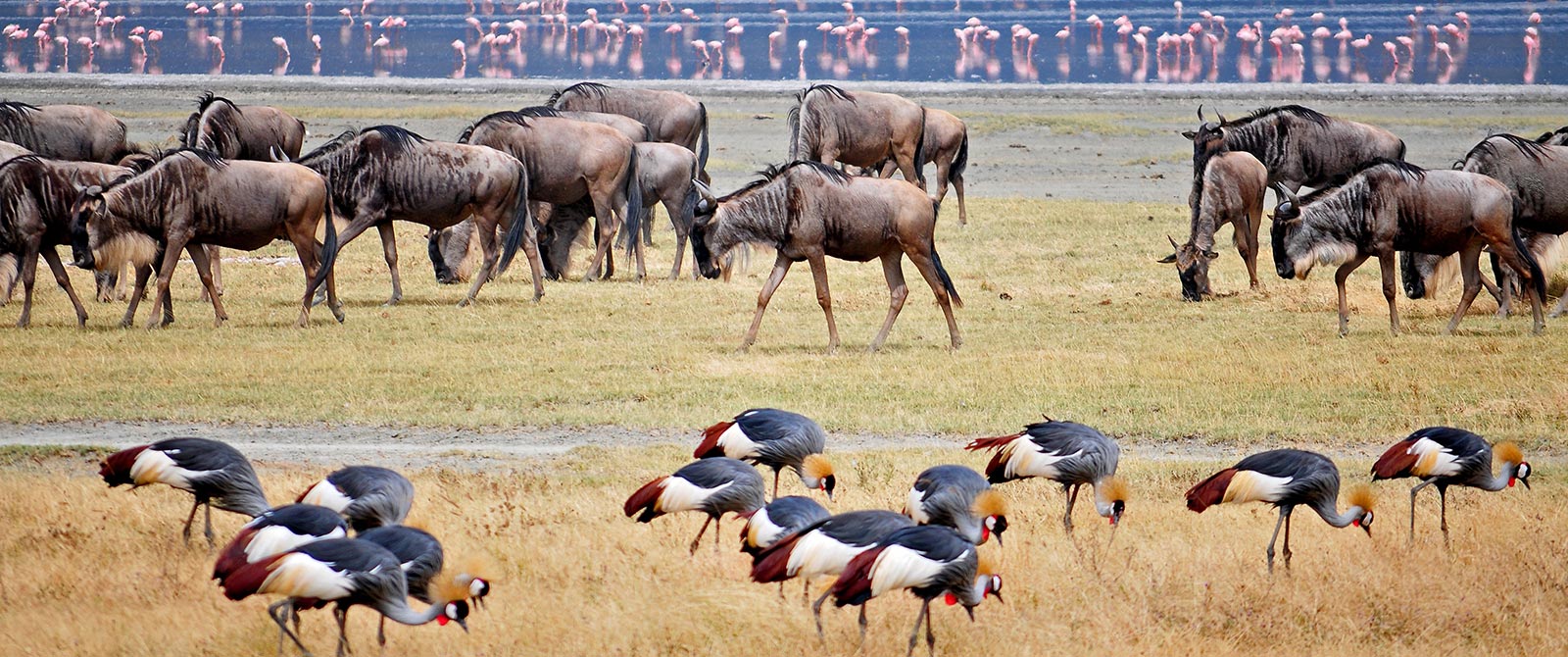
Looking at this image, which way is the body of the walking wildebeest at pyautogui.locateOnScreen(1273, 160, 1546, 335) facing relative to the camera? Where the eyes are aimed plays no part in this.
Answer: to the viewer's left

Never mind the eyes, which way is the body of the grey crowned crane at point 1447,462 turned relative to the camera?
to the viewer's right

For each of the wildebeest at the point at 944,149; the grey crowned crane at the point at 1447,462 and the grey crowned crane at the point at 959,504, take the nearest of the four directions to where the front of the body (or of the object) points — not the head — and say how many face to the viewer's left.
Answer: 1

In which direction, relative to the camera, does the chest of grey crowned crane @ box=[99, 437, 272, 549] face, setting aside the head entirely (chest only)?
to the viewer's right

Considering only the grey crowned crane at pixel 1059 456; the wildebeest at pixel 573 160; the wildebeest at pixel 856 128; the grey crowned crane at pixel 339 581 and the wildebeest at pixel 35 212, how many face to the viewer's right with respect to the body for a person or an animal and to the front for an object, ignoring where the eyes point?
2

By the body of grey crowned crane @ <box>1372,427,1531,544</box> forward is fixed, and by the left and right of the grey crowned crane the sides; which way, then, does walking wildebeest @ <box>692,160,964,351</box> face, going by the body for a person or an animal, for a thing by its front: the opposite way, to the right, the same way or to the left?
the opposite way

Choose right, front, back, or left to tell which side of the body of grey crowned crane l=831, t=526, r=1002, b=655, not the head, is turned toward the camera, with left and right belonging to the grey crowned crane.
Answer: right

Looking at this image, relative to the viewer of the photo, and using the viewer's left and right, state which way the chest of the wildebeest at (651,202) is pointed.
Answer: facing to the left of the viewer

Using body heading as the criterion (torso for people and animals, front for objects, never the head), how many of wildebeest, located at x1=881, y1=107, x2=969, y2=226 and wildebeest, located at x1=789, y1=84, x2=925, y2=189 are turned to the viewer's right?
0

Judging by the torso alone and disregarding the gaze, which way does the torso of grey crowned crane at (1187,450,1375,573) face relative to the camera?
to the viewer's right

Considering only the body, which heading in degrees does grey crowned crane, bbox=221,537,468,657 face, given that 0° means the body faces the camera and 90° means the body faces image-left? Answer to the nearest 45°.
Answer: approximately 270°

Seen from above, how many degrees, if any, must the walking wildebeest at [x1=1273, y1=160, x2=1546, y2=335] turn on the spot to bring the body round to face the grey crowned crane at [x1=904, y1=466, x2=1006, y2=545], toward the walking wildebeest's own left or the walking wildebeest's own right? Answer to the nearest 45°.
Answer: approximately 90° to the walking wildebeest's own left

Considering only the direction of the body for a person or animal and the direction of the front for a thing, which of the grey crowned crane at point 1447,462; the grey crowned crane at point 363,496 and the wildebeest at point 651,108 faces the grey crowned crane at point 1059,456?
the grey crowned crane at point 363,496

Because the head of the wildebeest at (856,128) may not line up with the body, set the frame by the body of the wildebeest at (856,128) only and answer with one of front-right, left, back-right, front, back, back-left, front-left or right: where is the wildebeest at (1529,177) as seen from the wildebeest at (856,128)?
back-left

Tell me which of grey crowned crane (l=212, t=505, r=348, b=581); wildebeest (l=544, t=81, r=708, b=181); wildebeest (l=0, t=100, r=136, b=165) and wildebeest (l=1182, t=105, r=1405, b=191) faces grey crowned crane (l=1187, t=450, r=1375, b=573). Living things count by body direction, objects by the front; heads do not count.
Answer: grey crowned crane (l=212, t=505, r=348, b=581)

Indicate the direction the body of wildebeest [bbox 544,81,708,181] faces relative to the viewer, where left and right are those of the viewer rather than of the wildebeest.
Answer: facing to the left of the viewer

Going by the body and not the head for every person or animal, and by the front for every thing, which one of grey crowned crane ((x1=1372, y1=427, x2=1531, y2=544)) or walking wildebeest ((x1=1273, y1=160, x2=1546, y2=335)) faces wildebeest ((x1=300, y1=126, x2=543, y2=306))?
the walking wildebeest

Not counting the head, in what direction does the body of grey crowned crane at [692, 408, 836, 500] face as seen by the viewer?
to the viewer's right

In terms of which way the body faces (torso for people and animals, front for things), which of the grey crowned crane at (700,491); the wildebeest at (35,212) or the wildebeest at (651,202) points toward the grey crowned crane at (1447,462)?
the grey crowned crane at (700,491)

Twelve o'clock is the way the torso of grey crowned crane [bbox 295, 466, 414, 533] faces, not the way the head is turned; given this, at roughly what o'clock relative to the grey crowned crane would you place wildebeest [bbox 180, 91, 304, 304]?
The wildebeest is roughly at 9 o'clock from the grey crowned crane.

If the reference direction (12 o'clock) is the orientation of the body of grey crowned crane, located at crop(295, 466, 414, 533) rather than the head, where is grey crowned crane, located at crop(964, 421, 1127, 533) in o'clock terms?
grey crowned crane, located at crop(964, 421, 1127, 533) is roughly at 12 o'clock from grey crowned crane, located at crop(295, 466, 414, 533).
